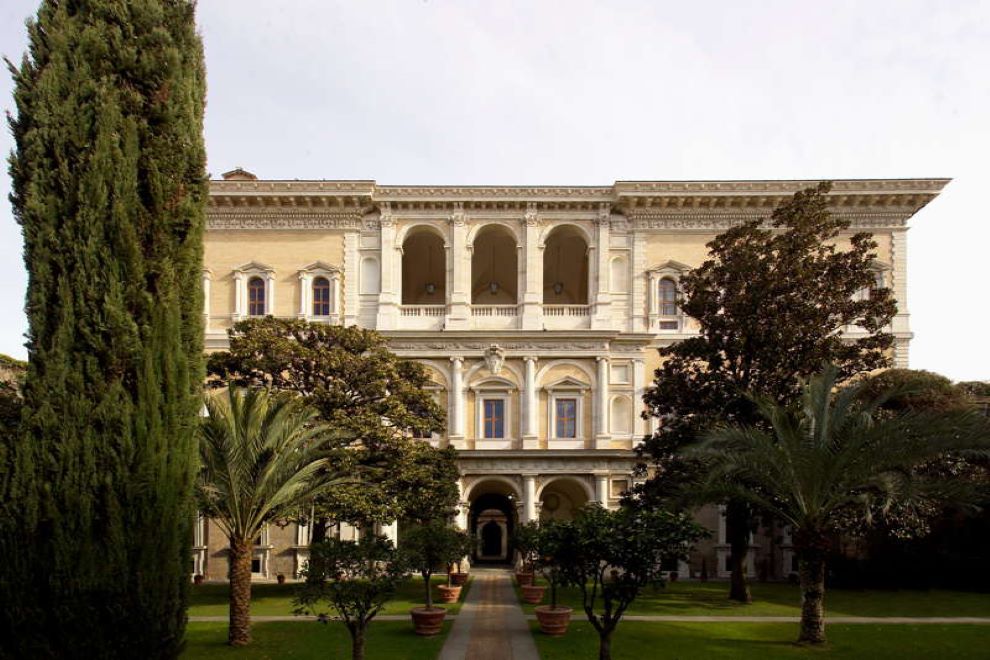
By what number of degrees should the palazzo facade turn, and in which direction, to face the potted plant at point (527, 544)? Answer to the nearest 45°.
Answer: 0° — it already faces it

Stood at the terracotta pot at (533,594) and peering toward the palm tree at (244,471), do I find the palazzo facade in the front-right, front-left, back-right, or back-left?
back-right

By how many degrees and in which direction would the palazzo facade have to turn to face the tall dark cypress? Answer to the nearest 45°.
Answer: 0° — it already faces it

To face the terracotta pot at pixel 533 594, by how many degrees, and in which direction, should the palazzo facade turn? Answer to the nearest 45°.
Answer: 0° — it already faces it

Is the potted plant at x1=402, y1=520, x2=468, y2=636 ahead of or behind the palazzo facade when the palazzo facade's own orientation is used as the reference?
ahead

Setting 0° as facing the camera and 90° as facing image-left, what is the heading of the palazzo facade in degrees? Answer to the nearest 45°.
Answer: approximately 0°

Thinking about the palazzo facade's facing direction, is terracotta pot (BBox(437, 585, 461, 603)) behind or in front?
in front
